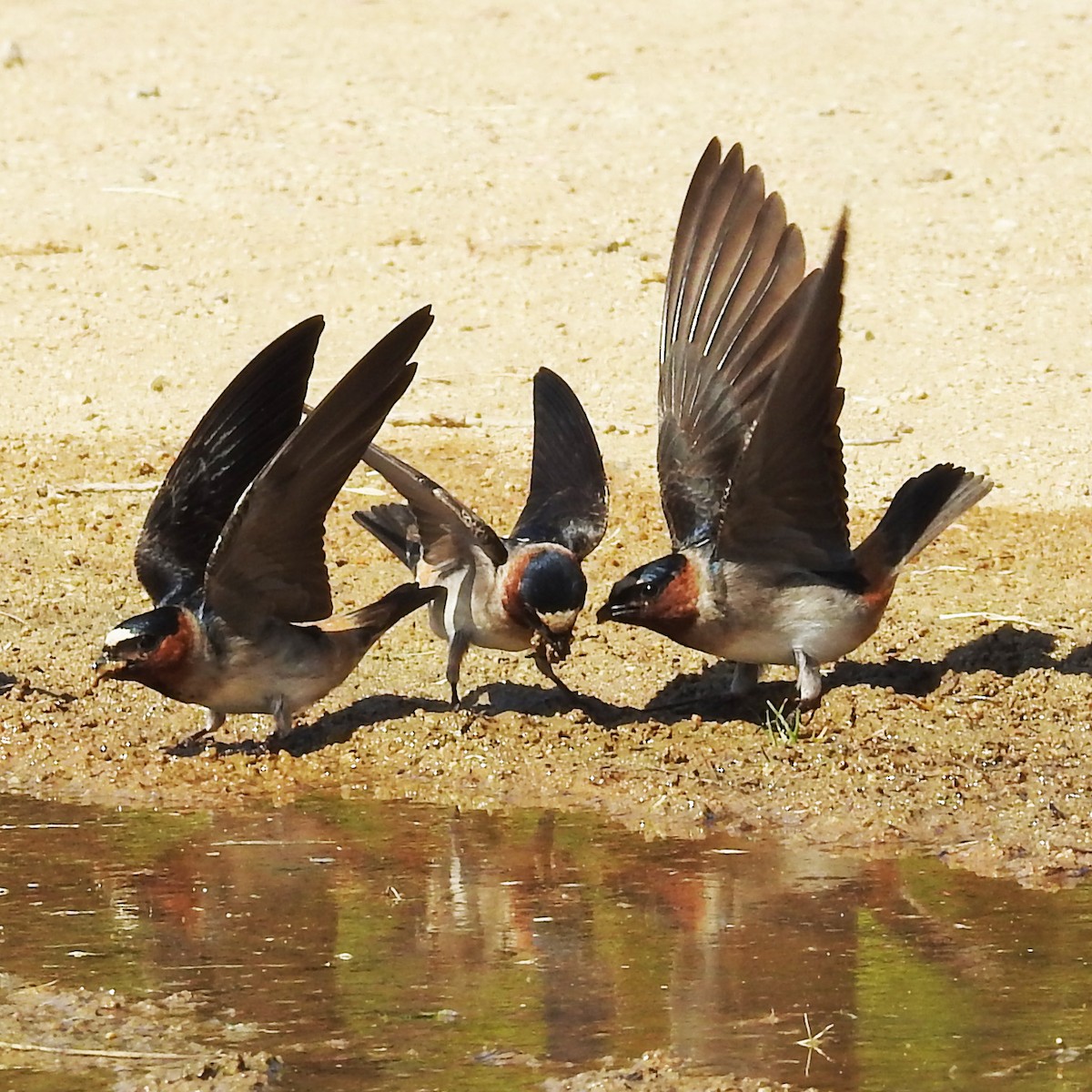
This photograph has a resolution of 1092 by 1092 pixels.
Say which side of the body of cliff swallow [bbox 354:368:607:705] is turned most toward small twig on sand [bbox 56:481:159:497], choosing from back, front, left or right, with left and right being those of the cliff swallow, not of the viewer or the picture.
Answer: back

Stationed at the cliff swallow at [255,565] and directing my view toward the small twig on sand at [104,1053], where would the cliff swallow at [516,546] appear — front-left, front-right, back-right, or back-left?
back-left

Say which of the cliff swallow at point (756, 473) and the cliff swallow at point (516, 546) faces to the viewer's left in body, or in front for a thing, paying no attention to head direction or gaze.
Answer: the cliff swallow at point (756, 473)

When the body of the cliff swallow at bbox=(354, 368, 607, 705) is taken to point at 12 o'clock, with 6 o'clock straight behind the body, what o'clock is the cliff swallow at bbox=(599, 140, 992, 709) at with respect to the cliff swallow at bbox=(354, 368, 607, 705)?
the cliff swallow at bbox=(599, 140, 992, 709) is roughly at 11 o'clock from the cliff swallow at bbox=(354, 368, 607, 705).

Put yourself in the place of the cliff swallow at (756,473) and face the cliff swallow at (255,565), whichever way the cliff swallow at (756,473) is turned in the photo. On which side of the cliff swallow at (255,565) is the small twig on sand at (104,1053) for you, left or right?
left

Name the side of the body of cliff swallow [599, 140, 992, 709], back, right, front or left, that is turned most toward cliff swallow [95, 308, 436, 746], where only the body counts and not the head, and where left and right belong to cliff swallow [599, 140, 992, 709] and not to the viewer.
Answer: front

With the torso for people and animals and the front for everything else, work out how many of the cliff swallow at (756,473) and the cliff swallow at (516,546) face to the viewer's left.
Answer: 1

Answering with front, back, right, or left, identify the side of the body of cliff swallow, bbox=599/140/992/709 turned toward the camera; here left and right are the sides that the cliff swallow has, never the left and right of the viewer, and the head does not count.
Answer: left

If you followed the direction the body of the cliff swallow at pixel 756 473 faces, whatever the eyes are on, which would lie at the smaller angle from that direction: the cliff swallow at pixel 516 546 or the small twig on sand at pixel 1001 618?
the cliff swallow

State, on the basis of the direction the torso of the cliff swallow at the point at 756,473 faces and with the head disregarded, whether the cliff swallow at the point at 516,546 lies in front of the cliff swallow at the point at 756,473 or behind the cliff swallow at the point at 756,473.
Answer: in front

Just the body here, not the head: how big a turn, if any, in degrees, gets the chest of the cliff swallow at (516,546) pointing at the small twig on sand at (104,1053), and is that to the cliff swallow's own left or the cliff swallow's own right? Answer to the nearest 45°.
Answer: approximately 45° to the cliff swallow's own right
